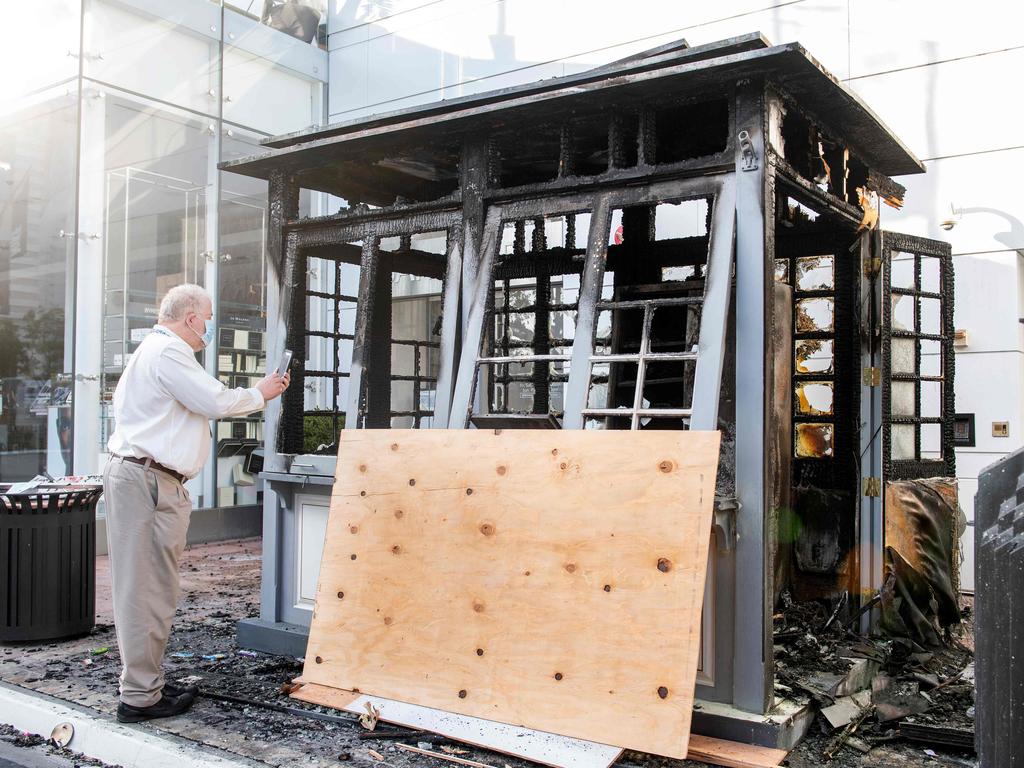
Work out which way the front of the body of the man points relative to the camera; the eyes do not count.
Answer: to the viewer's right

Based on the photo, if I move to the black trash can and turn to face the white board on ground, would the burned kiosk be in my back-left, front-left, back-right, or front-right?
front-left

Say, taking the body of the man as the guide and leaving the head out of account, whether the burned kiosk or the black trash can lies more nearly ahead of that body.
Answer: the burned kiosk

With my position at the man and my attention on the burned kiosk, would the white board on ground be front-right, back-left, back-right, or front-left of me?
front-right

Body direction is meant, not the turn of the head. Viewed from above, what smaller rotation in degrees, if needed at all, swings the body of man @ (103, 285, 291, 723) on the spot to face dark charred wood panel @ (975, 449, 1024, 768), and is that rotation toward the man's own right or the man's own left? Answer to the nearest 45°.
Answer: approximately 45° to the man's own right

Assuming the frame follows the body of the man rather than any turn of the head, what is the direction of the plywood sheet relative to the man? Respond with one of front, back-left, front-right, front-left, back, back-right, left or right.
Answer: front-right

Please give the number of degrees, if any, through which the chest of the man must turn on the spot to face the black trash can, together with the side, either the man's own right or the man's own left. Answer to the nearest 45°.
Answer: approximately 135° to the man's own left

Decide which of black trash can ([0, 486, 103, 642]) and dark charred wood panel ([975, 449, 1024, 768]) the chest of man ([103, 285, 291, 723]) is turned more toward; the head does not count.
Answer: the dark charred wood panel

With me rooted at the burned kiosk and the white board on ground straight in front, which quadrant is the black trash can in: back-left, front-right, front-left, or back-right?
front-right

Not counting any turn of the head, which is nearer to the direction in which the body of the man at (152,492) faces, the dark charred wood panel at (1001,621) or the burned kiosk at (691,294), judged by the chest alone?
the burned kiosk

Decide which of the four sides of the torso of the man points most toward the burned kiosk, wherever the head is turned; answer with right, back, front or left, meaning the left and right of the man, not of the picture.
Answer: front

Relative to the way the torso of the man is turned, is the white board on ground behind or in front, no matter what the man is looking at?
in front

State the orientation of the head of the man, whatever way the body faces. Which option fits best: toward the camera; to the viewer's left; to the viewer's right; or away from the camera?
to the viewer's right
